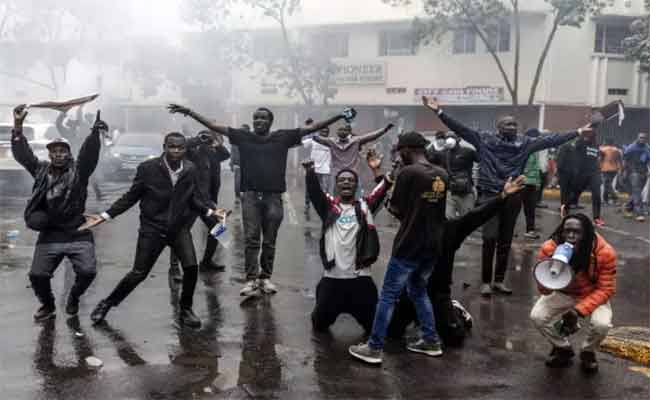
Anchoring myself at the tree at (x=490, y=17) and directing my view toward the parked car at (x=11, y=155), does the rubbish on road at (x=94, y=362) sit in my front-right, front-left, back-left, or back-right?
front-left

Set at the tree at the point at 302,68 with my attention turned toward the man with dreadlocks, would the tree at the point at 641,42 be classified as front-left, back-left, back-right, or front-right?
front-left

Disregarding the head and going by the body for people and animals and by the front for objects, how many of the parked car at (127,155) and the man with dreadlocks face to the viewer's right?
0

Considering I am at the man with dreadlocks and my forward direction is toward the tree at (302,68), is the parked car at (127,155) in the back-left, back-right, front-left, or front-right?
front-left

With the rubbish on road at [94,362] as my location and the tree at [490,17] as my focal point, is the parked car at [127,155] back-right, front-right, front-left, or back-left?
front-left

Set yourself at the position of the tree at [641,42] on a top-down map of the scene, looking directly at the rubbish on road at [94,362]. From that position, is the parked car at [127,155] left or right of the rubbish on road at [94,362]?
right

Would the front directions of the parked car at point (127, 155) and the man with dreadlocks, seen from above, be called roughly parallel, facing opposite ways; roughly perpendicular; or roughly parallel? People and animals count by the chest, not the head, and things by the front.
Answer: roughly parallel

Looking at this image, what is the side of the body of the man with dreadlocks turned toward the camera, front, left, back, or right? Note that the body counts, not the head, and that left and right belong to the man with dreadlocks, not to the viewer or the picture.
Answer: front

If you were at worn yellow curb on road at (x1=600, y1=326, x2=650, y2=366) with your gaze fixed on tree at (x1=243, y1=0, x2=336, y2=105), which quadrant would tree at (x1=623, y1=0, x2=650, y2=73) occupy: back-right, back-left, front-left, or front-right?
front-right

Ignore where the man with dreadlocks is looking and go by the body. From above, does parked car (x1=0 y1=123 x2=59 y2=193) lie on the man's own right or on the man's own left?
on the man's own right

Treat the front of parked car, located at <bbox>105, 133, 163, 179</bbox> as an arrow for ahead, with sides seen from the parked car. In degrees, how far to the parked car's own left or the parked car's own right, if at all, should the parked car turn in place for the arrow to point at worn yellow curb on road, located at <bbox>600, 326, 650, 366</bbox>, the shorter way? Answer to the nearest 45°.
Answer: approximately 45° to the parked car's own left

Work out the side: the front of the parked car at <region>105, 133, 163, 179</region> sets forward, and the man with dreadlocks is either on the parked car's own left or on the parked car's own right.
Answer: on the parked car's own left

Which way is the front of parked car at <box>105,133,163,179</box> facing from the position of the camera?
facing the viewer and to the left of the viewer
